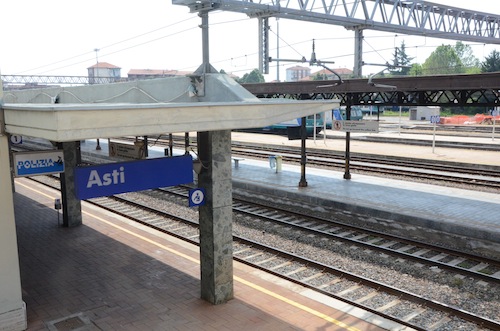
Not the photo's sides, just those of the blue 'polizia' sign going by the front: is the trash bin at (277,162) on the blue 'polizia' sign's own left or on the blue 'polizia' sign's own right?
on the blue 'polizia' sign's own left

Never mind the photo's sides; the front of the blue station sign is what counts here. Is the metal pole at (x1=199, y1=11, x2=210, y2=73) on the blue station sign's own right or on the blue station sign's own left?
on the blue station sign's own left

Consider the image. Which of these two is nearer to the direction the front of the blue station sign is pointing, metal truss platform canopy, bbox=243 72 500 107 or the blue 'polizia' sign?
the metal truss platform canopy

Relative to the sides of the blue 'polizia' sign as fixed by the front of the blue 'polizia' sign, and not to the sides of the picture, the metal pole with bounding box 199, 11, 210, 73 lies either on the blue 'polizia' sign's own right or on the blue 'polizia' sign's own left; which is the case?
on the blue 'polizia' sign's own left

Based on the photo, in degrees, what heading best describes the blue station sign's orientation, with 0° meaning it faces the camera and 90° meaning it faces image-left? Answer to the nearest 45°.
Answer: approximately 315°

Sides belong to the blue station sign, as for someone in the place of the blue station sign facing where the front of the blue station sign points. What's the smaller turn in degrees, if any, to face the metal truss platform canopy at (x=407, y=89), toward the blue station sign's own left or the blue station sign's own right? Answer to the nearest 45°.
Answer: approximately 90° to the blue station sign's own left

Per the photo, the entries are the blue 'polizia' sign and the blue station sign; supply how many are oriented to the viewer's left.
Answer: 0

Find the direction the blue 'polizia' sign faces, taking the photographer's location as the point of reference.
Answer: facing the viewer and to the right of the viewer

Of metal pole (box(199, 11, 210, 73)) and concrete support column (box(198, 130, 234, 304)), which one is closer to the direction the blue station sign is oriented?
the concrete support column
